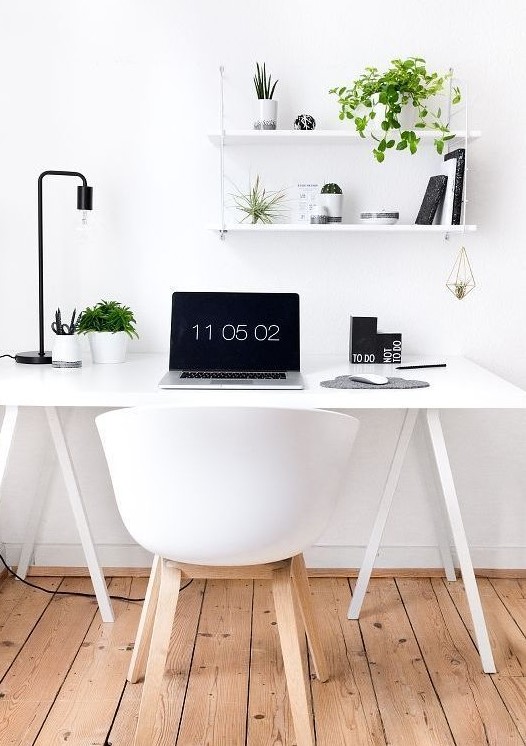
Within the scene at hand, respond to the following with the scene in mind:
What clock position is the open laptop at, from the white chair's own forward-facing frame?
The open laptop is roughly at 12 o'clock from the white chair.

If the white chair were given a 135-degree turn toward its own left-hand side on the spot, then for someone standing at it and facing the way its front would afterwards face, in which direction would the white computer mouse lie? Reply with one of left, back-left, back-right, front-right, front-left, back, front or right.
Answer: back

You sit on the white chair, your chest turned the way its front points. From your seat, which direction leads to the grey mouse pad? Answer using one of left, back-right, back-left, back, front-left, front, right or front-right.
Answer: front-right

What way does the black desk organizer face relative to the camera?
toward the camera

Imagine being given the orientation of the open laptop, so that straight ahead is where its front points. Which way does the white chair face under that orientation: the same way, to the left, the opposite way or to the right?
the opposite way

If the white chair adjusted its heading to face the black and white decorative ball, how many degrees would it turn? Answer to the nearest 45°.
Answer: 0° — it already faces it

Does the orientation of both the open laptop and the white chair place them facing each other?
yes

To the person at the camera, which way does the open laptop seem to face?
facing the viewer

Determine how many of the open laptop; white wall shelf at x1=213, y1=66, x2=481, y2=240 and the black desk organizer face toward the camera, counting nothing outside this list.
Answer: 3

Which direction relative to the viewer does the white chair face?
away from the camera

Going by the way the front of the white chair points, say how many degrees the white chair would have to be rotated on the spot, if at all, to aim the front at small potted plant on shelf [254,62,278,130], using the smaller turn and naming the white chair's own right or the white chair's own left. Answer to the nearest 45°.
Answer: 0° — it already faces it

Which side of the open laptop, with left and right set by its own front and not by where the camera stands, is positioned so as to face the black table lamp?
right

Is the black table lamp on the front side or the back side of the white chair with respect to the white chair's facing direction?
on the front side

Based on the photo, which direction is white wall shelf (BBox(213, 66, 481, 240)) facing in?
toward the camera
